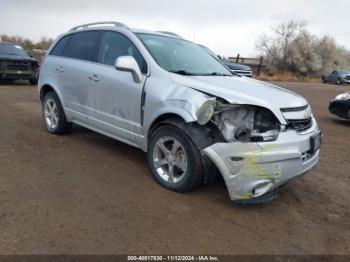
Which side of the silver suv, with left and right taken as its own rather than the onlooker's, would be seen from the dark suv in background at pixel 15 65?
back

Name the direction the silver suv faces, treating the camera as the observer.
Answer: facing the viewer and to the right of the viewer
